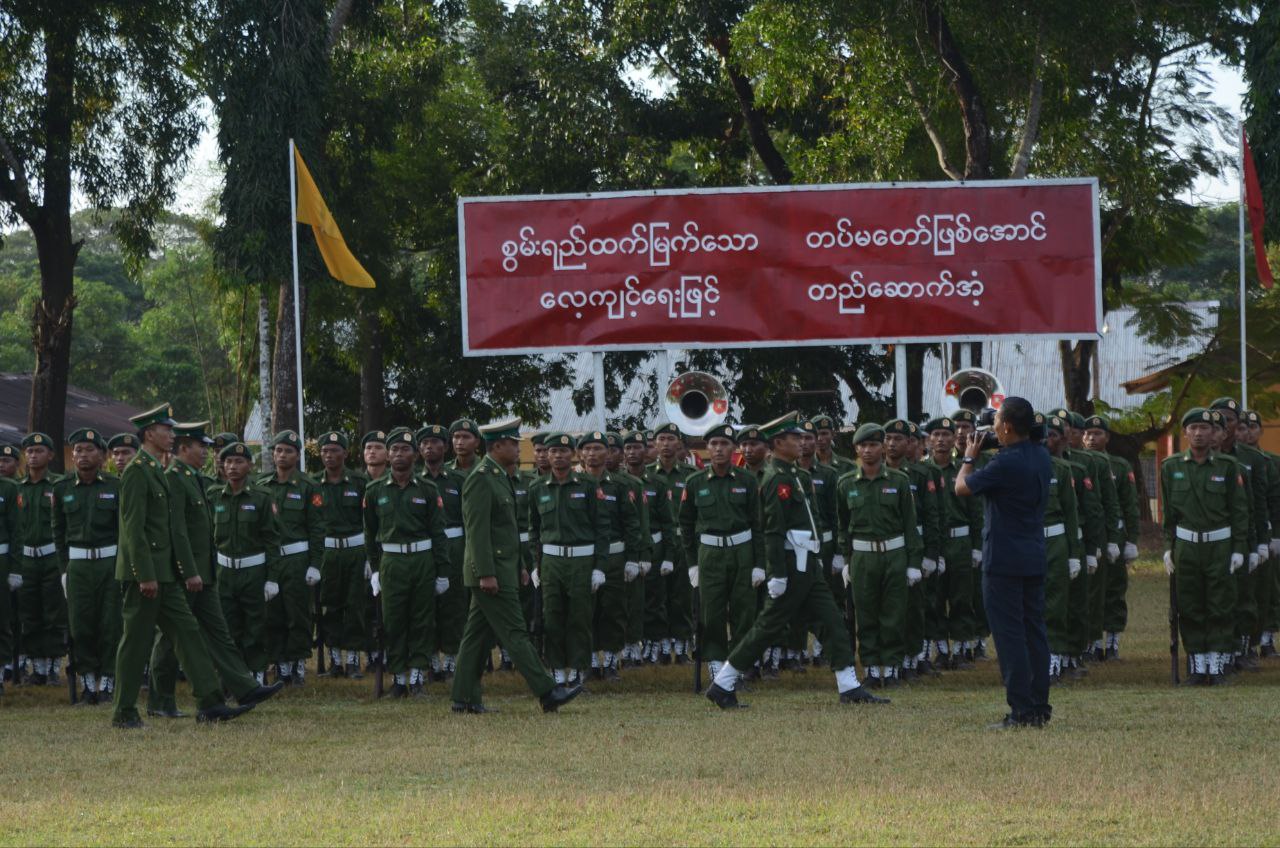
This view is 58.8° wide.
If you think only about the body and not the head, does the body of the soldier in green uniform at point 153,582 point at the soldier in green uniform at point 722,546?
yes

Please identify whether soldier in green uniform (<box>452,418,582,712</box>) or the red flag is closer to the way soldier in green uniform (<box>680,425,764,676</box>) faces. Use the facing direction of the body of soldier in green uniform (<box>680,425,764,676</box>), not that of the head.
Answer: the soldier in green uniform

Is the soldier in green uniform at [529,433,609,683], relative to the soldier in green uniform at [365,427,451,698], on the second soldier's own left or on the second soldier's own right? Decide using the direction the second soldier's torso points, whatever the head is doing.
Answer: on the second soldier's own left

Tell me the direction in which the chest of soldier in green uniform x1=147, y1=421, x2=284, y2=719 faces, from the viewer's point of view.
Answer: to the viewer's right

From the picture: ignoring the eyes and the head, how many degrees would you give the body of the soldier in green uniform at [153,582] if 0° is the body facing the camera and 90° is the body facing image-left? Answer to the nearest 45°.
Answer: approximately 270°

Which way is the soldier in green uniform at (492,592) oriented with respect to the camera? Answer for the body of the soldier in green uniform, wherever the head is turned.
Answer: to the viewer's right

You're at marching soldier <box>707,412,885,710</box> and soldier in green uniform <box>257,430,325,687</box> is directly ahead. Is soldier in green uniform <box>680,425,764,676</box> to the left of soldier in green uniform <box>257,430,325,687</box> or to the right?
right
